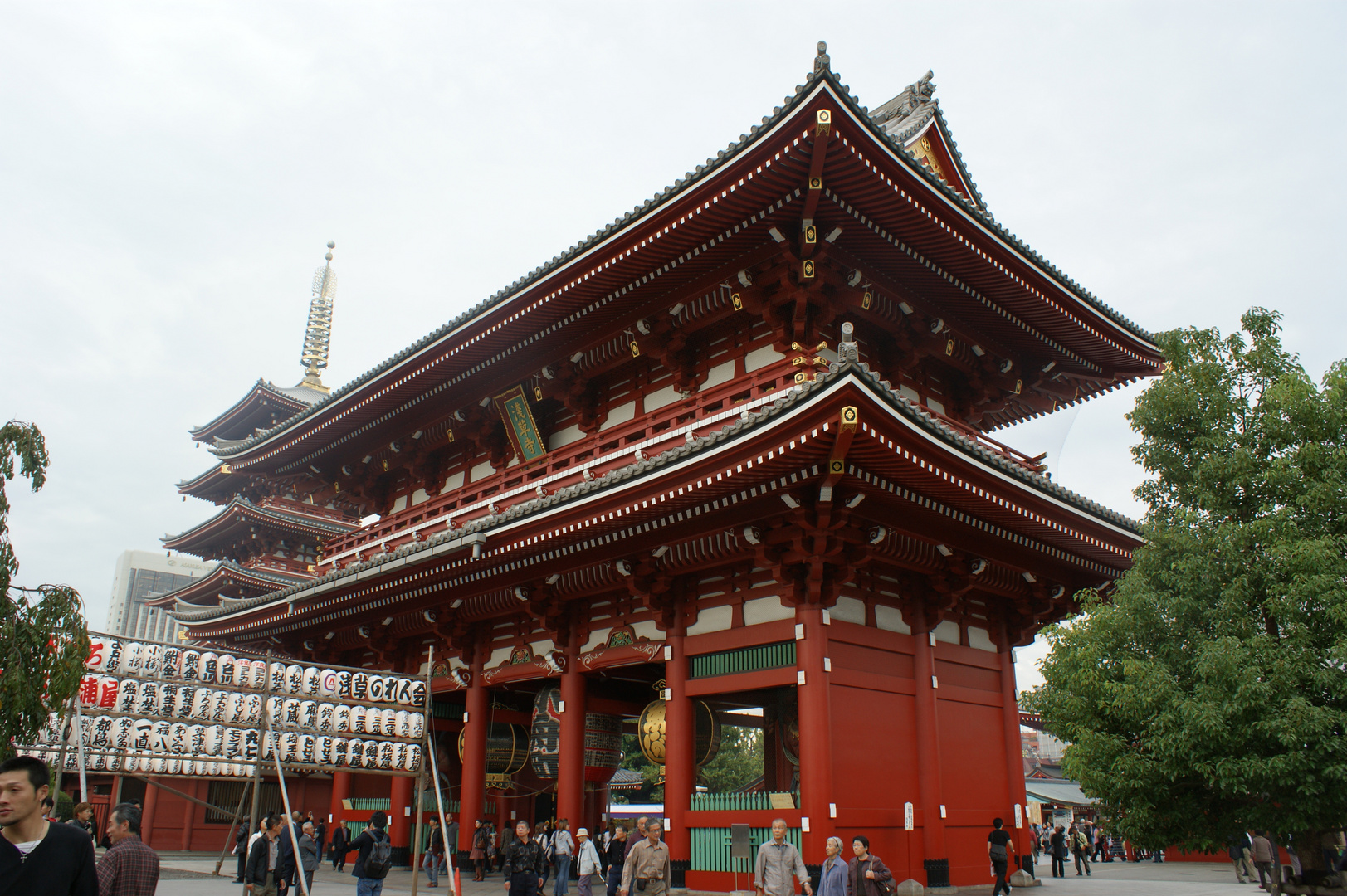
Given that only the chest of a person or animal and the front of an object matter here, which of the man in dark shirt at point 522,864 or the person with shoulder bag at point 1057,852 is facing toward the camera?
the man in dark shirt

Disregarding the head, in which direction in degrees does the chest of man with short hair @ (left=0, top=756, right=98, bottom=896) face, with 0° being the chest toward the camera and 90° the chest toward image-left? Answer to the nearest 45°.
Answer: approximately 45°

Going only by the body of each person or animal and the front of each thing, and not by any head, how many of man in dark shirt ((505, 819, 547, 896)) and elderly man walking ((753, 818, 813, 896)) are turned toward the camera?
2

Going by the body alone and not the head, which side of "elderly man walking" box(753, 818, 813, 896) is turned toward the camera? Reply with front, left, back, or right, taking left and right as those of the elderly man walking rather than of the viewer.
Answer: front

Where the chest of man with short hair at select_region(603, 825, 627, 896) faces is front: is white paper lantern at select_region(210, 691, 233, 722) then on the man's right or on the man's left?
on the man's right

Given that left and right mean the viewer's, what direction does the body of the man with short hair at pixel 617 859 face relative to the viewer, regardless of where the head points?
facing the viewer and to the right of the viewer

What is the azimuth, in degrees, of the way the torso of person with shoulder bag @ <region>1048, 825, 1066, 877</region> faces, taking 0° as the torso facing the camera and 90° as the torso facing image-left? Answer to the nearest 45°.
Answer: approximately 180°

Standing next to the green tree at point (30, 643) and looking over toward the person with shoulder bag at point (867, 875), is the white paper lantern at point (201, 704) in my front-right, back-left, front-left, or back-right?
front-left

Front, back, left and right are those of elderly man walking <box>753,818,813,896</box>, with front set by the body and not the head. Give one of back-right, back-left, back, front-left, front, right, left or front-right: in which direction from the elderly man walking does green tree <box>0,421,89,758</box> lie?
front-right

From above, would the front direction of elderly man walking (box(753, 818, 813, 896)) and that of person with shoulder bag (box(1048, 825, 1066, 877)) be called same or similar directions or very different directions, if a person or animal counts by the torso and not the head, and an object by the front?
very different directions

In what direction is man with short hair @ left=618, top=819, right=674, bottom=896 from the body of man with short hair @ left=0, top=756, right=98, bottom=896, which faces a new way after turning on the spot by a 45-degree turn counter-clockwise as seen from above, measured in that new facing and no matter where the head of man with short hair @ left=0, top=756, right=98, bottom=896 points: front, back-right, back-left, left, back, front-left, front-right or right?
back-left

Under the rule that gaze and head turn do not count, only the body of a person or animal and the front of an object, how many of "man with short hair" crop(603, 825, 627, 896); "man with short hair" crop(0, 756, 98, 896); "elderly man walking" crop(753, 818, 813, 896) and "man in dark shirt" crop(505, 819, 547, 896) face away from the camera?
0
